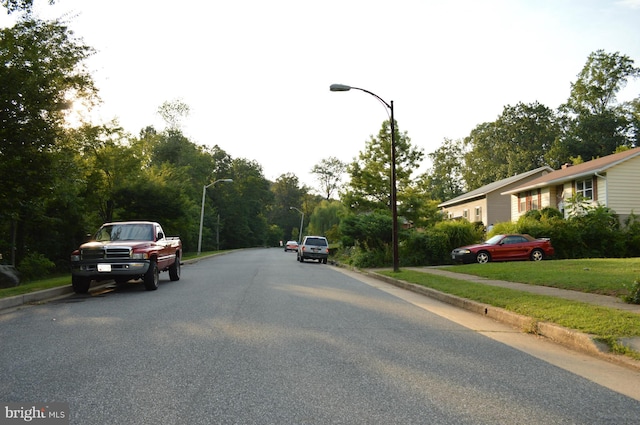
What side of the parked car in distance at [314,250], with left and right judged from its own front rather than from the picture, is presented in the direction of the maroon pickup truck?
back

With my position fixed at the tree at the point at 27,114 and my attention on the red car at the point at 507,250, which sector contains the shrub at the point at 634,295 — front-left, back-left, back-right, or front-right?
front-right

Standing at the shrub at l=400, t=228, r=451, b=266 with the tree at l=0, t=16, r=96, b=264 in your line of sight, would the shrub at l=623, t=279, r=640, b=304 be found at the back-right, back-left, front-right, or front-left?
front-left

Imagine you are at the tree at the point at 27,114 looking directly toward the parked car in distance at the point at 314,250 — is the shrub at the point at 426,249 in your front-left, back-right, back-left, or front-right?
front-right

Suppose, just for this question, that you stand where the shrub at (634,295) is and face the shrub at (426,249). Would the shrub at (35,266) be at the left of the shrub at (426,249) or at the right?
left

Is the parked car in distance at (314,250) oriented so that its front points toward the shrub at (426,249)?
no

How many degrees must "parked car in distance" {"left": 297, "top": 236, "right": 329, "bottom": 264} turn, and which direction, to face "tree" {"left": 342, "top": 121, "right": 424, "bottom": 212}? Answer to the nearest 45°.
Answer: approximately 45° to its right

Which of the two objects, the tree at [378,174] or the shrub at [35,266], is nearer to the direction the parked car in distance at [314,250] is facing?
the tree

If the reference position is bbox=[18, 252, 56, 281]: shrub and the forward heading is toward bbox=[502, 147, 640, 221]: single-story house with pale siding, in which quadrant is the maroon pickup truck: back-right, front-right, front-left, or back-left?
front-right

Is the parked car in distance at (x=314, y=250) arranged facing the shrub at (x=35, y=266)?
no

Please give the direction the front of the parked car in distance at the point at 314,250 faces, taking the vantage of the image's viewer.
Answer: facing away from the viewer
